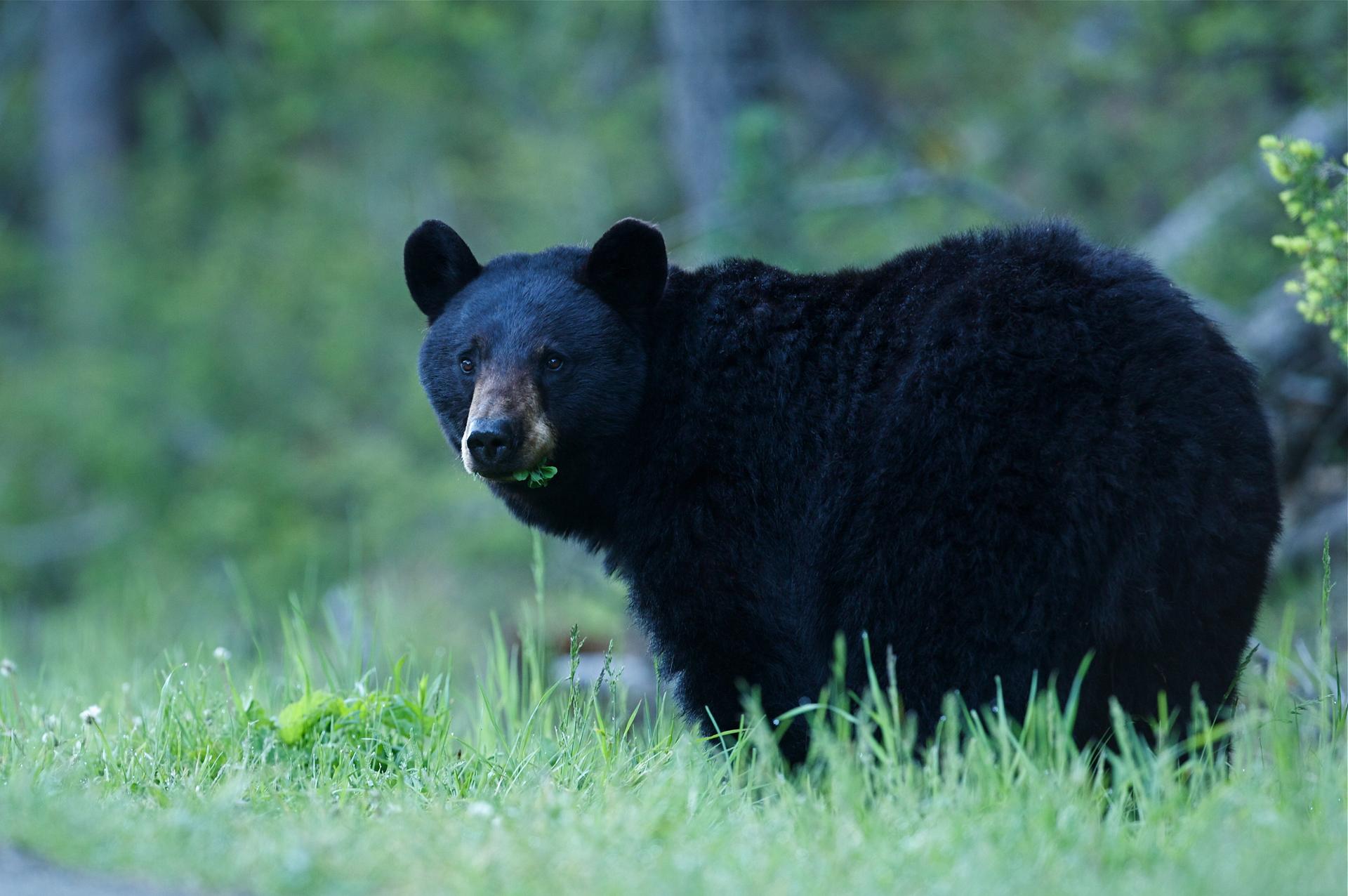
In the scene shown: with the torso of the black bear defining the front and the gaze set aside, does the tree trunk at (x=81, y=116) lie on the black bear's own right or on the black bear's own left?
on the black bear's own right

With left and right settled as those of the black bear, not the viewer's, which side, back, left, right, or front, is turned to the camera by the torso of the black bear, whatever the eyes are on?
left

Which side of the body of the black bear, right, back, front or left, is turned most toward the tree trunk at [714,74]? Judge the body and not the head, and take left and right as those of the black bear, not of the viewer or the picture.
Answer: right
